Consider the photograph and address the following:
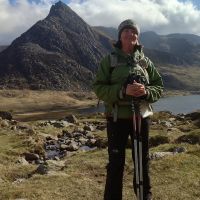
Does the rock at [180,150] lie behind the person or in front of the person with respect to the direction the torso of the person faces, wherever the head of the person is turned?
behind

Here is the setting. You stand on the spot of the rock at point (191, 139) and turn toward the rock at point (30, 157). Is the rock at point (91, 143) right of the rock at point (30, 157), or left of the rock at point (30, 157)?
right

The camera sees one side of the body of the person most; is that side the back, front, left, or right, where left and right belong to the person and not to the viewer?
front

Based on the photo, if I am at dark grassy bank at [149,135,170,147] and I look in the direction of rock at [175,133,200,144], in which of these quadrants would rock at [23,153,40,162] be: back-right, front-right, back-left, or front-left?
back-right

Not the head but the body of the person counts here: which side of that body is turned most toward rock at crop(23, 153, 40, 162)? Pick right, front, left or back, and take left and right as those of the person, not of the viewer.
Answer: back

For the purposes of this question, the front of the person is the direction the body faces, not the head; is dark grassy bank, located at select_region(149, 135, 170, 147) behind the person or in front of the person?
behind

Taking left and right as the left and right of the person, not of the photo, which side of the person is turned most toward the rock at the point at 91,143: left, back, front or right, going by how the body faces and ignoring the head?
back

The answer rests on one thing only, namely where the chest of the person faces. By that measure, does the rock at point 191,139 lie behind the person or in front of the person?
behind
